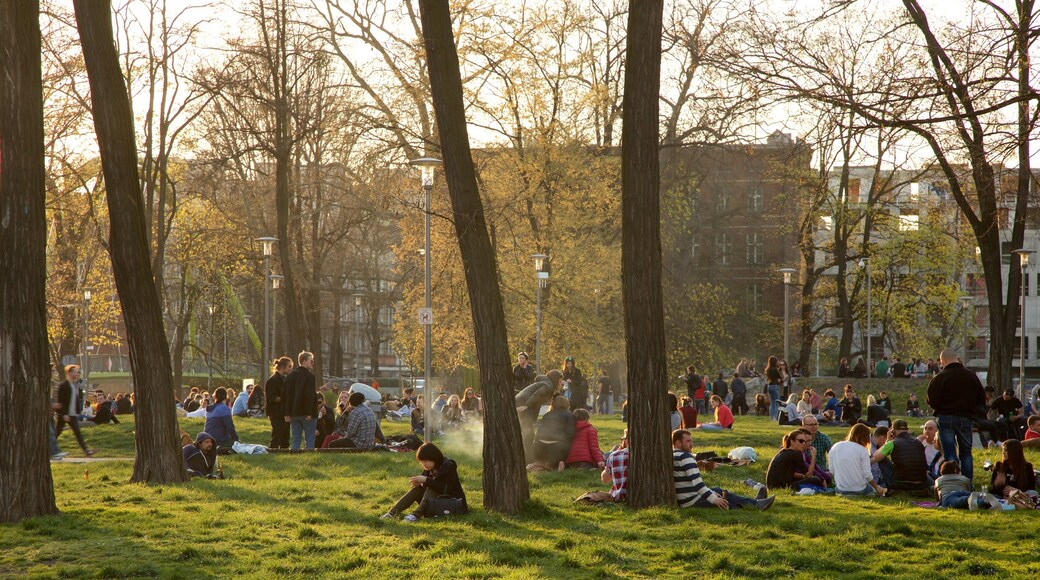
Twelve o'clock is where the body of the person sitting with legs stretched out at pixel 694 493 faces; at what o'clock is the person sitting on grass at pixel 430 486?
The person sitting on grass is roughly at 5 o'clock from the person sitting with legs stretched out.

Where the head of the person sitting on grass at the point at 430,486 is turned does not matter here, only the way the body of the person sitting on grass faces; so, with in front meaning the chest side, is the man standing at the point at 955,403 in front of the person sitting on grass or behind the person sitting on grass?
behind

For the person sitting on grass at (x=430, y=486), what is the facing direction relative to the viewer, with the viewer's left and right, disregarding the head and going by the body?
facing the viewer and to the left of the viewer

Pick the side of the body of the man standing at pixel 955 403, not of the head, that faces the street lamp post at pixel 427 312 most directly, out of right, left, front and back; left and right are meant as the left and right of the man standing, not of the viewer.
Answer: left

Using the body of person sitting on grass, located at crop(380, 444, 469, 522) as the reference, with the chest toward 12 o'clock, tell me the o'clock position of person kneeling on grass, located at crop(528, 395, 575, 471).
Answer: person kneeling on grass, located at crop(528, 395, 575, 471) is roughly at 5 o'clock from person sitting on grass, located at crop(380, 444, 469, 522).

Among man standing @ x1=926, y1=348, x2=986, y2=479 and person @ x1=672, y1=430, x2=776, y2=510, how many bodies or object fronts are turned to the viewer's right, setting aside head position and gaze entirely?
1

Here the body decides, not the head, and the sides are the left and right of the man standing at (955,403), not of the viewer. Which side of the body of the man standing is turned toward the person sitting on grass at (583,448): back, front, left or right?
left

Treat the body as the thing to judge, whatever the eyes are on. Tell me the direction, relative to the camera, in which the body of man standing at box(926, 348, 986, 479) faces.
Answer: away from the camera

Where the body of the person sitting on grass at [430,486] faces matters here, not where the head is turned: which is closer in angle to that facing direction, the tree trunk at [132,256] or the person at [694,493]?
the tree trunk

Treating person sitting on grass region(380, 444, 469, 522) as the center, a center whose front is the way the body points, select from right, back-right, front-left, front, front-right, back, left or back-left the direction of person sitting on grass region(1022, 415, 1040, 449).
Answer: back

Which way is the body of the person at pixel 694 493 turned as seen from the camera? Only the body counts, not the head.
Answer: to the viewer's right

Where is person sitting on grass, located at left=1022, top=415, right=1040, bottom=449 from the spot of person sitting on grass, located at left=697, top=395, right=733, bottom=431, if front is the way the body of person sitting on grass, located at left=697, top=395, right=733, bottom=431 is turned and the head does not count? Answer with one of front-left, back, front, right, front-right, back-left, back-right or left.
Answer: back-left
